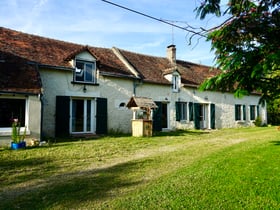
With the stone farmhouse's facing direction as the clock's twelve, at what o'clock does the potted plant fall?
The potted plant is roughly at 2 o'clock from the stone farmhouse.

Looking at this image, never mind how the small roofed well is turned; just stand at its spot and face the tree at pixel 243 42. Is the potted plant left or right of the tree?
right

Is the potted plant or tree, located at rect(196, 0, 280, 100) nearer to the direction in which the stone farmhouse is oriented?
the tree

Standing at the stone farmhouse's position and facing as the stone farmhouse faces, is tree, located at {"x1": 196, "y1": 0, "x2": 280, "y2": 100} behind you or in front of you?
in front

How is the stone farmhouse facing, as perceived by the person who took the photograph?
facing the viewer and to the right of the viewer
